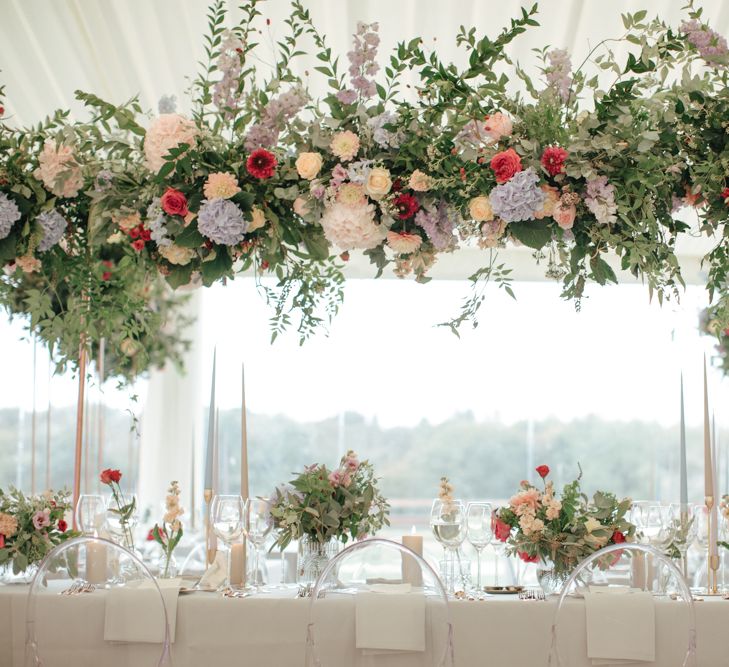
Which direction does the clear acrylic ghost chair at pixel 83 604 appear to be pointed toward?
away from the camera

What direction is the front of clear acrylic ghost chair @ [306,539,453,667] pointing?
away from the camera

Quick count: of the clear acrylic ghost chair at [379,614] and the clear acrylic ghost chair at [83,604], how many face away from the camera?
2

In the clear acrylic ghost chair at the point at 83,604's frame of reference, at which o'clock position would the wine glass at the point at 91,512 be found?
The wine glass is roughly at 12 o'clock from the clear acrylic ghost chair.
